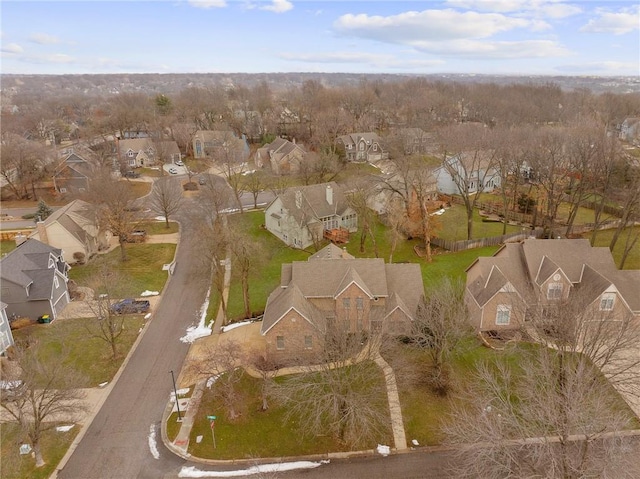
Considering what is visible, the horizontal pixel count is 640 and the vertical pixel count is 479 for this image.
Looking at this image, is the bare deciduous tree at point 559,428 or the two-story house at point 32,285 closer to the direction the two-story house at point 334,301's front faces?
the bare deciduous tree

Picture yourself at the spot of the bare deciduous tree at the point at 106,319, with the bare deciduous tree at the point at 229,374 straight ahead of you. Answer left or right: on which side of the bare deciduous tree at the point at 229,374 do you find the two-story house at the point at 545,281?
left

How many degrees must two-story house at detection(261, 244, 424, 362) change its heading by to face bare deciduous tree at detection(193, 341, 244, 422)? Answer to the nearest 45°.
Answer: approximately 45° to its right

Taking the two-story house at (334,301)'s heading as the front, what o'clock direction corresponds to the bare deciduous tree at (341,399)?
The bare deciduous tree is roughly at 12 o'clock from the two-story house.

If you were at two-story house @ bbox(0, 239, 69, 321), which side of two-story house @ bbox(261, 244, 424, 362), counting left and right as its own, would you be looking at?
right

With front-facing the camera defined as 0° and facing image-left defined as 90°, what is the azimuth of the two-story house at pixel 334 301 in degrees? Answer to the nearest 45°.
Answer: approximately 0°

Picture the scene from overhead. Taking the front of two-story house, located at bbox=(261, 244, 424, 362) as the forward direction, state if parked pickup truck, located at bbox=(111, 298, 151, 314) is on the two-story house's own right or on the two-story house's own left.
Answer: on the two-story house's own right

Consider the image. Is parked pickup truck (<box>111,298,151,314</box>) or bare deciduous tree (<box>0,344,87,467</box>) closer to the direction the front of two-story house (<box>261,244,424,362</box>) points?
the bare deciduous tree

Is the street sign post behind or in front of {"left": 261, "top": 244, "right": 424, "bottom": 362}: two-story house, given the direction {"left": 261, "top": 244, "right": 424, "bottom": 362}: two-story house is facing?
in front

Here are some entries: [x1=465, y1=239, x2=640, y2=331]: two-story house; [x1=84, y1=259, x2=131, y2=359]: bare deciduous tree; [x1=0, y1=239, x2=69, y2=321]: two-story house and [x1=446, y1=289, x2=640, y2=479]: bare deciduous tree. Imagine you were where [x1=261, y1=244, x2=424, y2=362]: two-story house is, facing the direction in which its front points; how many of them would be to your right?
2

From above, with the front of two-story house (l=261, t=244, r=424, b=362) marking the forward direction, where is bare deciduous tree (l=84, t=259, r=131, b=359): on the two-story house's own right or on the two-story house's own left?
on the two-story house's own right

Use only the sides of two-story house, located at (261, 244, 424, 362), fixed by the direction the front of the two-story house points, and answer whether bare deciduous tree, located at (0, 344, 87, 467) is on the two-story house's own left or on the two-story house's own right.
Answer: on the two-story house's own right
